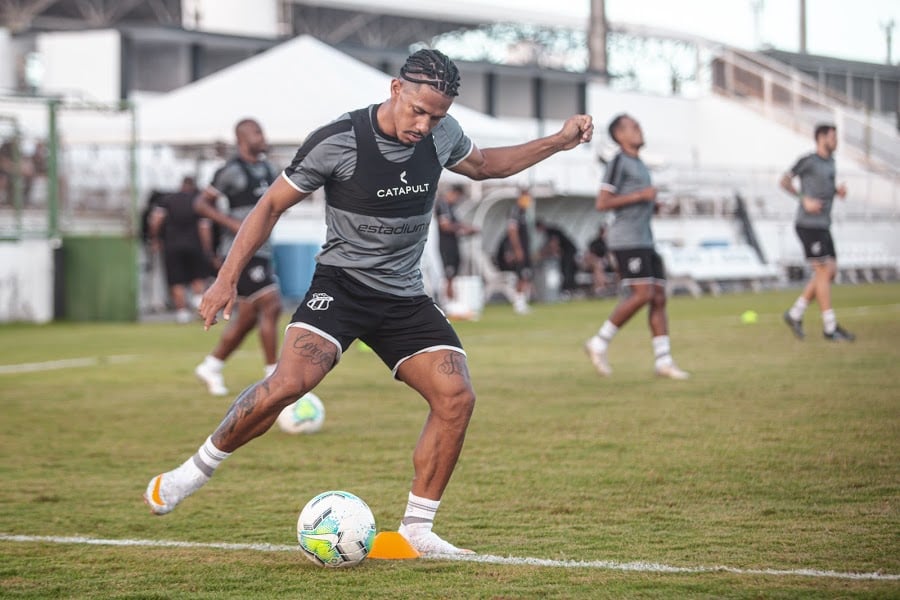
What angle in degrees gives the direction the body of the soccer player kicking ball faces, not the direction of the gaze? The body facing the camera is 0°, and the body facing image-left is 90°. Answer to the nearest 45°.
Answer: approximately 315°
